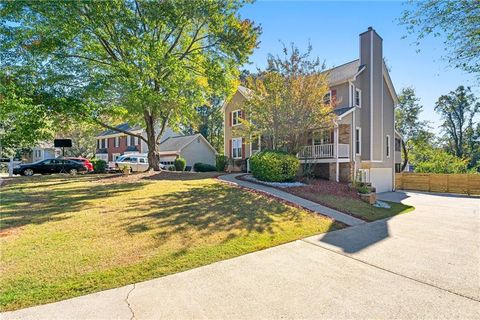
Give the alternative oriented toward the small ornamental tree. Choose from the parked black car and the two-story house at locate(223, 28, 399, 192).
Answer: the two-story house

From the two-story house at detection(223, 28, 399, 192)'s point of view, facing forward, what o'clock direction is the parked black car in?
The parked black car is roughly at 1 o'clock from the two-story house.

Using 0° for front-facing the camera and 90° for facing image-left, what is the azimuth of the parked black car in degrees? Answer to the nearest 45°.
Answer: approximately 90°

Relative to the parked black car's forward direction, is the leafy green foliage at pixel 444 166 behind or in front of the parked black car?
behind

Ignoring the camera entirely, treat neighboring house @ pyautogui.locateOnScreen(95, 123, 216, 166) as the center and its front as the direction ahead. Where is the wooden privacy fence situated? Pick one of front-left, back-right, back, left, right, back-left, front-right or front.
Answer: left

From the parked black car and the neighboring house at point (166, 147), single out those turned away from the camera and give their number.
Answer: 0

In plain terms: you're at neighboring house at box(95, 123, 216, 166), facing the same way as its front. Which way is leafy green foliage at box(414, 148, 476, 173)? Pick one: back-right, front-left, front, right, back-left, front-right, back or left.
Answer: left

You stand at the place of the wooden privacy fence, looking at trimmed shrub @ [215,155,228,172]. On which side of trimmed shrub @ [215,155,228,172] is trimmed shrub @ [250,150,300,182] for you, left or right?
left

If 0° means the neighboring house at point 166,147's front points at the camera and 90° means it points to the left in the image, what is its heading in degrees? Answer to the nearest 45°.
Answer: approximately 45°

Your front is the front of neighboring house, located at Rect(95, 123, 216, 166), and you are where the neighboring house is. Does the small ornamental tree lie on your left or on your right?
on your left

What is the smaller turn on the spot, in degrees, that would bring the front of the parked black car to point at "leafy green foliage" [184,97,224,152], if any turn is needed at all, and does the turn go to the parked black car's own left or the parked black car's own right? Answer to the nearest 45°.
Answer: approximately 135° to the parked black car's own right

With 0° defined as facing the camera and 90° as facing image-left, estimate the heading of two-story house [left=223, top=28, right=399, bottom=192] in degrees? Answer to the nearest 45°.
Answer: approximately 45°

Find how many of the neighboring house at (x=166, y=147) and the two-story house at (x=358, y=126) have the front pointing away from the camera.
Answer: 0

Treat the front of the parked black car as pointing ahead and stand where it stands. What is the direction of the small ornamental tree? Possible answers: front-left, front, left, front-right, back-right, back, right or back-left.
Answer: back-left

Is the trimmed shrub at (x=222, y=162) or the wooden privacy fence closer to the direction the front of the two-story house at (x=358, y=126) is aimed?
the trimmed shrub
